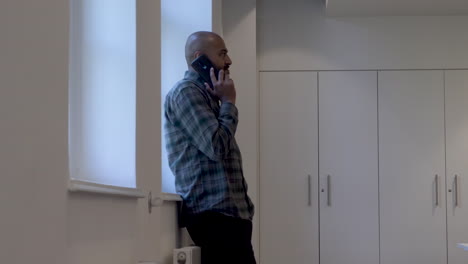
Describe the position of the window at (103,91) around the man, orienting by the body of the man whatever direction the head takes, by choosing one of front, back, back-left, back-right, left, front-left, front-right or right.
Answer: back-right

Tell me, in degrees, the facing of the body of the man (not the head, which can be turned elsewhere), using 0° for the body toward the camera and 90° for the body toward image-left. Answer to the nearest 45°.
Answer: approximately 270°

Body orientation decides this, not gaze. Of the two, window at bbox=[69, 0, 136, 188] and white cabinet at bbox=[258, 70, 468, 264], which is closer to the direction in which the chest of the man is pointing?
the white cabinet

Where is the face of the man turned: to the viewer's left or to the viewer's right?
to the viewer's right

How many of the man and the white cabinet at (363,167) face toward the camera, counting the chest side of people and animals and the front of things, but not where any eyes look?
1

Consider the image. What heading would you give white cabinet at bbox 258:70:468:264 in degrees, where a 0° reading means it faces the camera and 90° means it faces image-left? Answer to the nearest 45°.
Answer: approximately 0°

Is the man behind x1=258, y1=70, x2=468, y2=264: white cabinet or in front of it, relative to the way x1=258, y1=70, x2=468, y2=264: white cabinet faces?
in front

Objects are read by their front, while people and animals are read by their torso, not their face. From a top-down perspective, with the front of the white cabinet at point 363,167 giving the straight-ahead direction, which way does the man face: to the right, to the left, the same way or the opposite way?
to the left
